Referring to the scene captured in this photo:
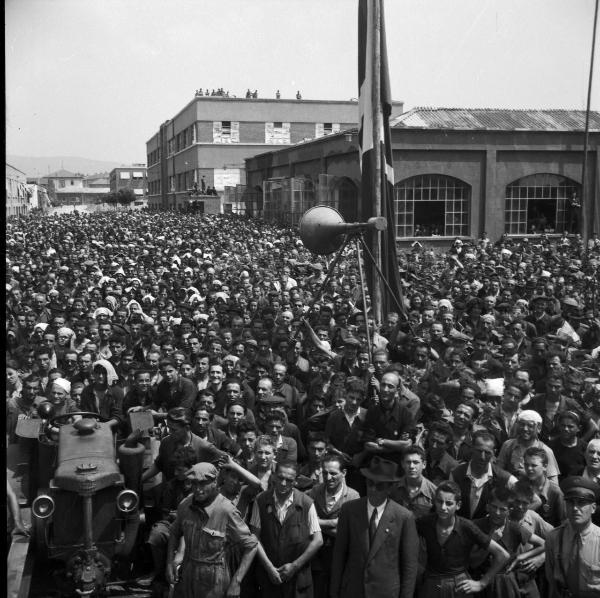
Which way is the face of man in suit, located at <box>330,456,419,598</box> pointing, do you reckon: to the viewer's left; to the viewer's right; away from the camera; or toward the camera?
toward the camera

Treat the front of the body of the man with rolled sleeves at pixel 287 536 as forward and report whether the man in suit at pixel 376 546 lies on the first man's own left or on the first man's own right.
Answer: on the first man's own left

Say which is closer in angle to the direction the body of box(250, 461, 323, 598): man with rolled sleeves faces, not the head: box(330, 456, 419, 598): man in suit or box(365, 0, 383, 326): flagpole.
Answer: the man in suit

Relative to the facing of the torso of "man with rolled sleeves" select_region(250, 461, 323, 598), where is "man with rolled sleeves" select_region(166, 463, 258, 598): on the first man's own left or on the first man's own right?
on the first man's own right

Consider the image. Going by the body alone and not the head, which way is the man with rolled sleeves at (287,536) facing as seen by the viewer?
toward the camera

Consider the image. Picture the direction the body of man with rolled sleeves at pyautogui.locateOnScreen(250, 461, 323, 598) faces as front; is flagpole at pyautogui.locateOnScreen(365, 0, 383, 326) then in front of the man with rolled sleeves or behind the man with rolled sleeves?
behind

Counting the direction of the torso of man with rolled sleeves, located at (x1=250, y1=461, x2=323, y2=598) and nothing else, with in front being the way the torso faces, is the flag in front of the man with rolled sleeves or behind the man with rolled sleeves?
behind

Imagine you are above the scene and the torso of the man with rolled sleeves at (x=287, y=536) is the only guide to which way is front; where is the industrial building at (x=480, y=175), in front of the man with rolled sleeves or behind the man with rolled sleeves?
behind
